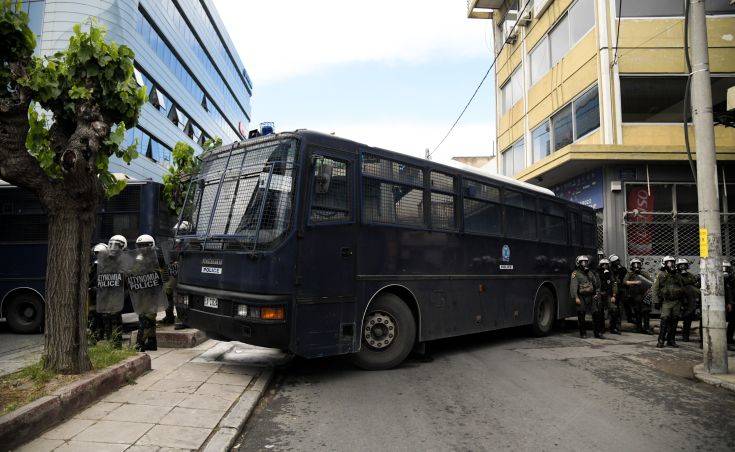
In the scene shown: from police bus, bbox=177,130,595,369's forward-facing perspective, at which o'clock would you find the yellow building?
The yellow building is roughly at 6 o'clock from the police bus.

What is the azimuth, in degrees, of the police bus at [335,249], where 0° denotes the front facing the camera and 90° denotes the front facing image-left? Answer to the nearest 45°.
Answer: approximately 45°

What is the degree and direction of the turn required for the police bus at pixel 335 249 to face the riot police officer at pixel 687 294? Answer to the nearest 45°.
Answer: approximately 180°

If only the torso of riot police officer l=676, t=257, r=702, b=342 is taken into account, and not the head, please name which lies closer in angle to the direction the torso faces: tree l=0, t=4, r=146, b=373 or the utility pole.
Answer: the tree

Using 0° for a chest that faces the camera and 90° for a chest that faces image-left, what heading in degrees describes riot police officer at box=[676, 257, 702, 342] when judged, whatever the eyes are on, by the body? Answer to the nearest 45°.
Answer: approximately 45°

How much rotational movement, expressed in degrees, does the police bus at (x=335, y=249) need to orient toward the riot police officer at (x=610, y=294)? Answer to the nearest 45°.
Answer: approximately 180°

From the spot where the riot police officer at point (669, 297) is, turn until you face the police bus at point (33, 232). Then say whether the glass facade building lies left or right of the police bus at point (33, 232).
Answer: right

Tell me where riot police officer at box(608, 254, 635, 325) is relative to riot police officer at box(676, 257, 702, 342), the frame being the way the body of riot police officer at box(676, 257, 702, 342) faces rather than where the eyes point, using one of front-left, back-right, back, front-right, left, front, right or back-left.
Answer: right
